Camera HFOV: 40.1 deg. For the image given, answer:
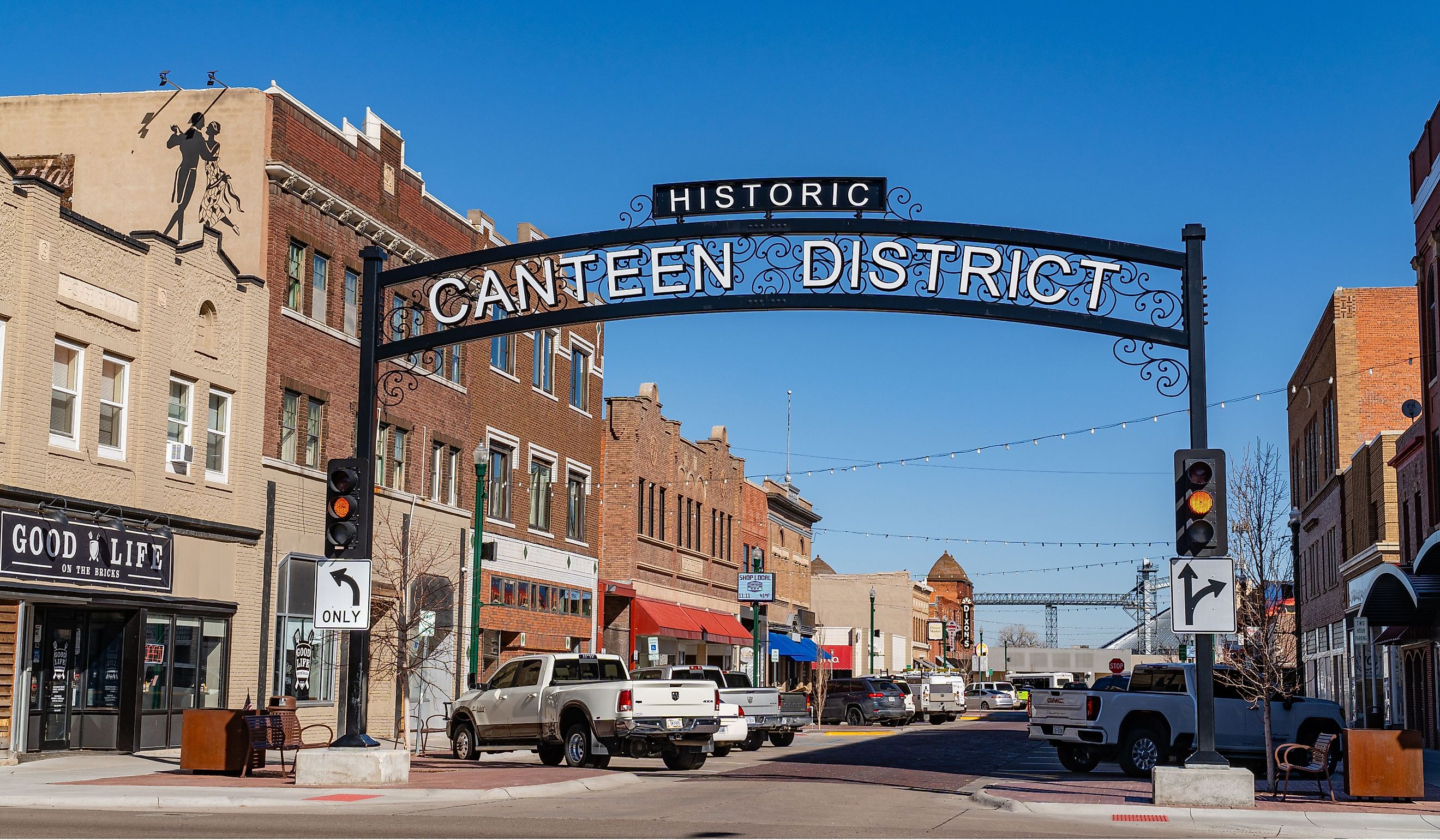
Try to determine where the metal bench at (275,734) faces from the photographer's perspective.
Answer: facing the viewer and to the right of the viewer

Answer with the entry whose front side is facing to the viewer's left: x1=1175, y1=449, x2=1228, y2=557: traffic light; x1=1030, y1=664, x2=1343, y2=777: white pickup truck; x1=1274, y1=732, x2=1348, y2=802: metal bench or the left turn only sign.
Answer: the metal bench

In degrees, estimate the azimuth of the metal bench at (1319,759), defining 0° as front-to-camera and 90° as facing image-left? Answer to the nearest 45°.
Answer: approximately 90°

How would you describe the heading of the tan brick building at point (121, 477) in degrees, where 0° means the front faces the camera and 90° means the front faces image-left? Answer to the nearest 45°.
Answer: approximately 315°

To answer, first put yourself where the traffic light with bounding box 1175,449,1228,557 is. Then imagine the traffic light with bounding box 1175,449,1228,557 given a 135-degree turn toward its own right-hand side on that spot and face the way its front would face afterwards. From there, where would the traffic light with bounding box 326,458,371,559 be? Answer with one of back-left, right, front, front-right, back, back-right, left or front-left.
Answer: front-left

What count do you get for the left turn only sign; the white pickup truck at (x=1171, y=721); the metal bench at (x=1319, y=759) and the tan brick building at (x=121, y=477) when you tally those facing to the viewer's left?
1

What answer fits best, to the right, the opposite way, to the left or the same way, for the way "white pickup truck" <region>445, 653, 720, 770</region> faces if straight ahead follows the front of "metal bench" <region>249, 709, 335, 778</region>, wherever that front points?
the opposite way

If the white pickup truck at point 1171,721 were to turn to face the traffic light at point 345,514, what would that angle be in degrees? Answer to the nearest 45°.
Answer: approximately 180°

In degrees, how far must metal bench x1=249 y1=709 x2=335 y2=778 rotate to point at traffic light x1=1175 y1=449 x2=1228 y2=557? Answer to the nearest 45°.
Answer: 0° — it already faces it
